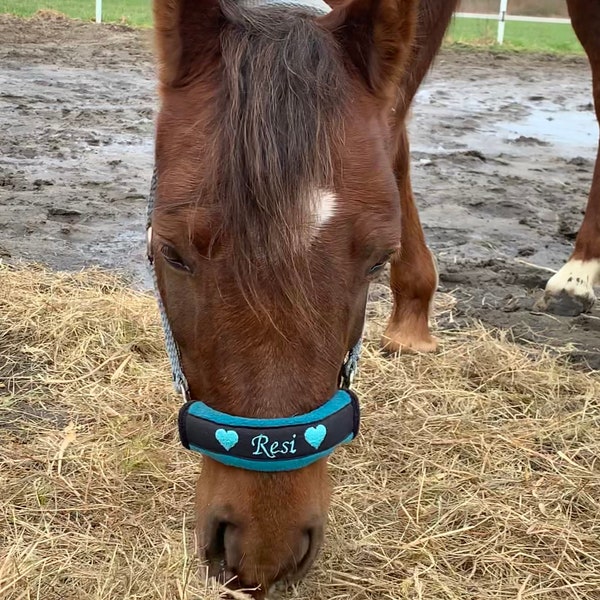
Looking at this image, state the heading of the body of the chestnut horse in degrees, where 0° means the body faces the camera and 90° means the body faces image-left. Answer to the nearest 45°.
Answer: approximately 45°

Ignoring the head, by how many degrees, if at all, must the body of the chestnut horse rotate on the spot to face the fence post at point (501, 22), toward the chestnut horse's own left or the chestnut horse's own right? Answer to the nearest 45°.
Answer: approximately 135° to the chestnut horse's own right
